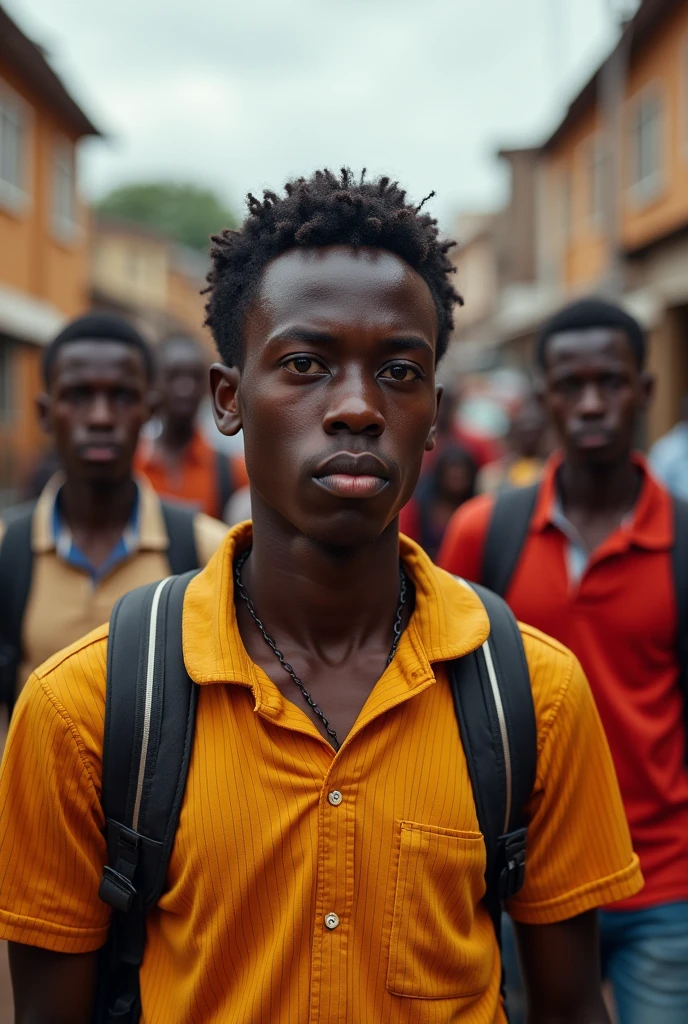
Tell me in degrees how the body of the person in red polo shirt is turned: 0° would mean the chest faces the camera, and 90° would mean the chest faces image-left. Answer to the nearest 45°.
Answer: approximately 0°

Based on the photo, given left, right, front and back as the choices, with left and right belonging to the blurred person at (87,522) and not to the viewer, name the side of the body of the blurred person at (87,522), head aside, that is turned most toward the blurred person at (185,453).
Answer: back

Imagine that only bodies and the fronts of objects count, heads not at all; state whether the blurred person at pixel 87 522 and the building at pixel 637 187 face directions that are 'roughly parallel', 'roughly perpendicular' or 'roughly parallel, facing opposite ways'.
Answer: roughly perpendicular

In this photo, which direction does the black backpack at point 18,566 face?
away from the camera

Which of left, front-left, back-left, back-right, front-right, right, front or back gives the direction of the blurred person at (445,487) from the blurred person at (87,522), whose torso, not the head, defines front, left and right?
back-left

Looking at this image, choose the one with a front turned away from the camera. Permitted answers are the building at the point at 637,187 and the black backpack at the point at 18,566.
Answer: the black backpack

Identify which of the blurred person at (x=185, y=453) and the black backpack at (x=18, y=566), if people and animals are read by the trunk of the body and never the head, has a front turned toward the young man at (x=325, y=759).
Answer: the blurred person
